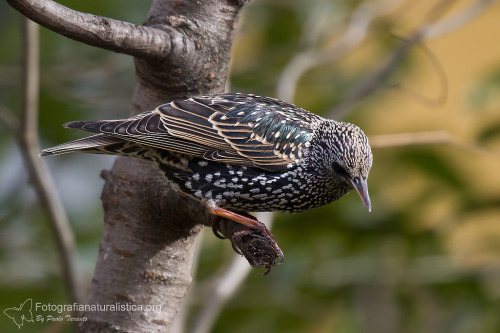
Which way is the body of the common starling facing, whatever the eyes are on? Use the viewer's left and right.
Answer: facing to the right of the viewer

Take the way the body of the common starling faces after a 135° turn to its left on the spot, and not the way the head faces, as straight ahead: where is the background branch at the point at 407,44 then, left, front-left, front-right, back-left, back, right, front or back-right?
right

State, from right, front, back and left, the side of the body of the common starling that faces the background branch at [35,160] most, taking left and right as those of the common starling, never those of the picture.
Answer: back

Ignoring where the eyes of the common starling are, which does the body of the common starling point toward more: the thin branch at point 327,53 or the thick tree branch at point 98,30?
the thin branch

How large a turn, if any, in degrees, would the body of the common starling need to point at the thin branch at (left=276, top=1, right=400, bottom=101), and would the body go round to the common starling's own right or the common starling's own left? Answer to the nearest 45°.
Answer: approximately 90° to the common starling's own left
